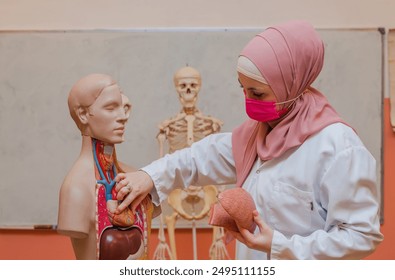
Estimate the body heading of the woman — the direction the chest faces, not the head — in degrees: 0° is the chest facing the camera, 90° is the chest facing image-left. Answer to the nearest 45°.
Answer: approximately 45°

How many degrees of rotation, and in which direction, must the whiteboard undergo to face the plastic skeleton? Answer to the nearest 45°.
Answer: approximately 45° to its left

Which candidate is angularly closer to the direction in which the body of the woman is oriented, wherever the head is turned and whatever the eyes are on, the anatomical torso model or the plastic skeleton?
the anatomical torso model

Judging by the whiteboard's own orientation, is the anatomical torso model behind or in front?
in front

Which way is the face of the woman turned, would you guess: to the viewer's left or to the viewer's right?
to the viewer's left

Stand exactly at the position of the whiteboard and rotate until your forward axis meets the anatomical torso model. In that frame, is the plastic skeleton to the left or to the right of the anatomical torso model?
left

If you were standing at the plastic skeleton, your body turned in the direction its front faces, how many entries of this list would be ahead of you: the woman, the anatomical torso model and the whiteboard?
2

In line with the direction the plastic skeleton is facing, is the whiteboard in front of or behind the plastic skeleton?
behind

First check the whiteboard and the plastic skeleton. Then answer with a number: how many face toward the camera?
2

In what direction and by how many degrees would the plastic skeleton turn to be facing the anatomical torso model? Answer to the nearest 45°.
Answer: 0° — it already faces it

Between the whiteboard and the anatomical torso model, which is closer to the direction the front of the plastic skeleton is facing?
the anatomical torso model

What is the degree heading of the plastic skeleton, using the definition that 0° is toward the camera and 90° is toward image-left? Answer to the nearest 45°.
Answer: approximately 0°
